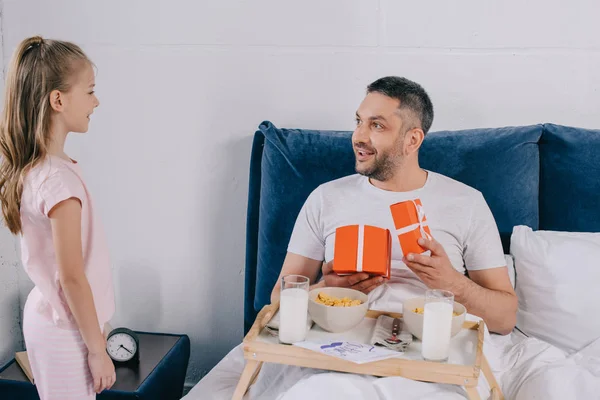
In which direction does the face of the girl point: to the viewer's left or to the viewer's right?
to the viewer's right

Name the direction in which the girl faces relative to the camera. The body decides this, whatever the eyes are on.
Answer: to the viewer's right

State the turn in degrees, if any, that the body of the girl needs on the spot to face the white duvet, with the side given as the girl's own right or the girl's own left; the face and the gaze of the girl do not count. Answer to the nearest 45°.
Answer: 0° — they already face it

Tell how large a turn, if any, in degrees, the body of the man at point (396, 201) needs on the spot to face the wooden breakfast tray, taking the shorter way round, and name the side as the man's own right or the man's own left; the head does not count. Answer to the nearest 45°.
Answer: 0° — they already face it

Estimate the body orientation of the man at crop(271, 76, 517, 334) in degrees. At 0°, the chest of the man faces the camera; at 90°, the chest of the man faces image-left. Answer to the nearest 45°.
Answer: approximately 0°

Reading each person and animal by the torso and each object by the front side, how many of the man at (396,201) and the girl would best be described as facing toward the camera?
1
